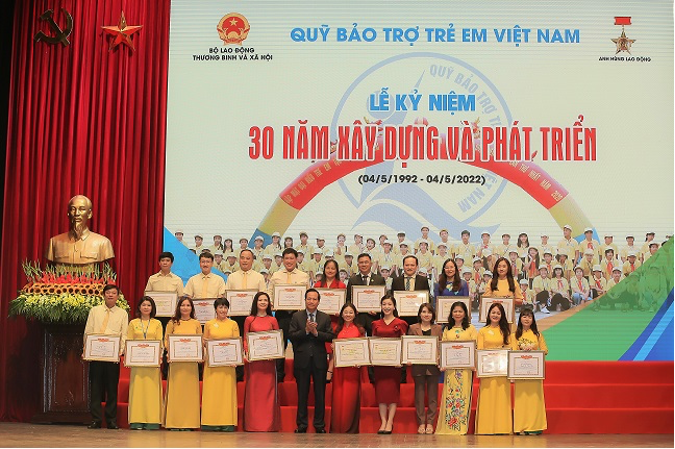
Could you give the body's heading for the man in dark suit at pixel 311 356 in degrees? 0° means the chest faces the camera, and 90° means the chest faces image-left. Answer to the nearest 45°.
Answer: approximately 0°

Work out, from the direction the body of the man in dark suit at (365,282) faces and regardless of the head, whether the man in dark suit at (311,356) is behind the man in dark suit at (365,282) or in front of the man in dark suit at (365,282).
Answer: in front

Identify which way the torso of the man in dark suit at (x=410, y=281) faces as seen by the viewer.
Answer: toward the camera

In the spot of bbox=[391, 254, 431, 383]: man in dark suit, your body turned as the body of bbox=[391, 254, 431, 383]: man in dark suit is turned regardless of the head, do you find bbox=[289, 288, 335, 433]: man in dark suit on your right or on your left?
on your right

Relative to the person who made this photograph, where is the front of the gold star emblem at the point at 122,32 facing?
facing the viewer

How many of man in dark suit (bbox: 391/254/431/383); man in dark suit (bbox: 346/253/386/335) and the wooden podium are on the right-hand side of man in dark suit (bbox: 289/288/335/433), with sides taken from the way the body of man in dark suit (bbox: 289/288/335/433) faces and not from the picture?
1

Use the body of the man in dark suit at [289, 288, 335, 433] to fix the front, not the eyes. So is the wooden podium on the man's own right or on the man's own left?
on the man's own right

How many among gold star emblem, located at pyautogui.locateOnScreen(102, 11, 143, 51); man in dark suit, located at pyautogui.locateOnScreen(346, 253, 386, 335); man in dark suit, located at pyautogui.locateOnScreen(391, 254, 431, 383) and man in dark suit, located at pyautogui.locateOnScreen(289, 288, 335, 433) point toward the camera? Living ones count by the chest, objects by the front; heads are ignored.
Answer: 4

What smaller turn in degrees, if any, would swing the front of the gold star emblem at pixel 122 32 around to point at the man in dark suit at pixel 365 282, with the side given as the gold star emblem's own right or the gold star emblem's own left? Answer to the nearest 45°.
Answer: approximately 45° to the gold star emblem's own left

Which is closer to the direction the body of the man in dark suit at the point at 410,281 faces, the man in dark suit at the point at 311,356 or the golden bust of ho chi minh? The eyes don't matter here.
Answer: the man in dark suit
